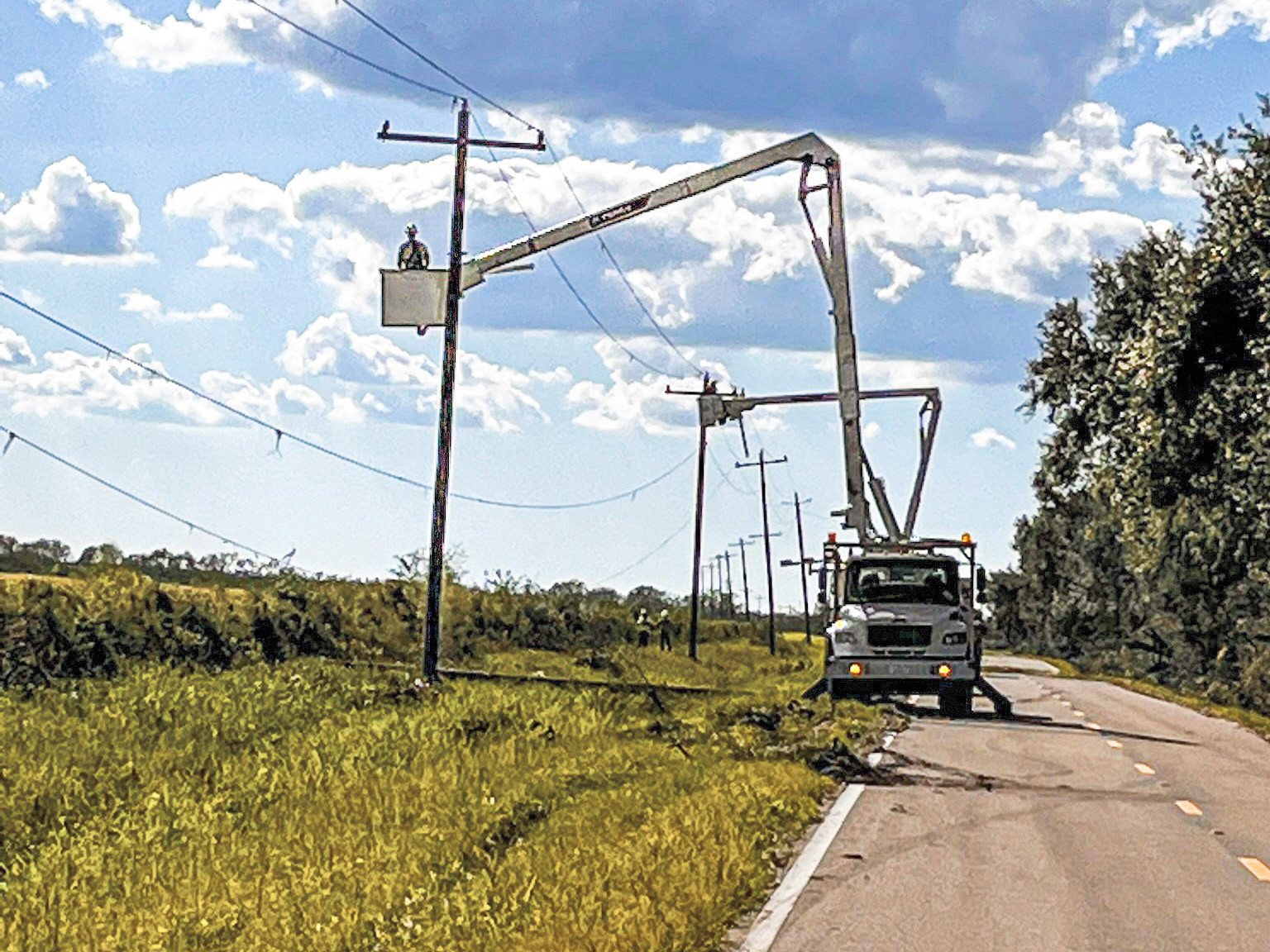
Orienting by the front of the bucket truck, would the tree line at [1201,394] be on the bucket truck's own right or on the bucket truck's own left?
on the bucket truck's own left

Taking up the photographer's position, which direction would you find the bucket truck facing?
facing the viewer

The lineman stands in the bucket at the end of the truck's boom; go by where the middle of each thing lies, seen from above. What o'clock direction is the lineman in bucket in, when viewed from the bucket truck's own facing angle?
The lineman in bucket is roughly at 3 o'clock from the bucket truck.

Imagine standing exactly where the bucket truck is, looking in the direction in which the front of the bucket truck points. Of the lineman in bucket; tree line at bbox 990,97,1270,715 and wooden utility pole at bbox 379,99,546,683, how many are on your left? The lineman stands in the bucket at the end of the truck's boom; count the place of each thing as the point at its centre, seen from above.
1

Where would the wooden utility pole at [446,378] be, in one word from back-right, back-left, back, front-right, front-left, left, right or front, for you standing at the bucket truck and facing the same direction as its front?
right
